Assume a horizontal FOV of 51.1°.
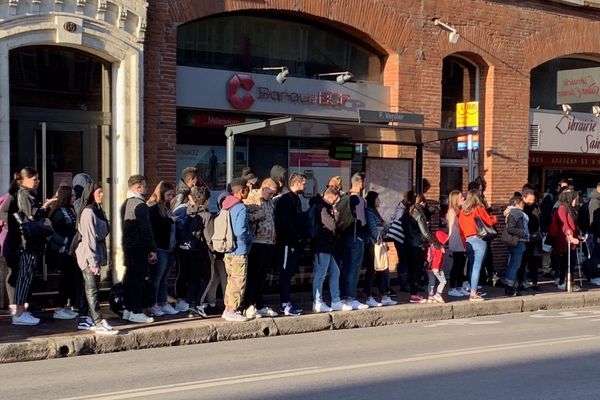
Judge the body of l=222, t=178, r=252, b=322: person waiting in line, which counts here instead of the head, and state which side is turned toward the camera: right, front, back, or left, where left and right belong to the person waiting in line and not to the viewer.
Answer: right

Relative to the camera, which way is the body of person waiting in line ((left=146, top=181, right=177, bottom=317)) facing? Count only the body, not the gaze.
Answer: to the viewer's right

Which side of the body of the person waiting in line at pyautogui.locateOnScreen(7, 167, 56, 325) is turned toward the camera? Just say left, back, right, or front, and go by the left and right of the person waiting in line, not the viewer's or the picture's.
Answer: right

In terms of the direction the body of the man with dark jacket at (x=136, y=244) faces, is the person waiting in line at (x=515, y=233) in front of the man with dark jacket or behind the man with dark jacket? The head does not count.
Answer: in front

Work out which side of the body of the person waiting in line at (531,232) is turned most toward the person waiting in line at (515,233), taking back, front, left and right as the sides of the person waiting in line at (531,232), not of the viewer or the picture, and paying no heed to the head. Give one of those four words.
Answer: front

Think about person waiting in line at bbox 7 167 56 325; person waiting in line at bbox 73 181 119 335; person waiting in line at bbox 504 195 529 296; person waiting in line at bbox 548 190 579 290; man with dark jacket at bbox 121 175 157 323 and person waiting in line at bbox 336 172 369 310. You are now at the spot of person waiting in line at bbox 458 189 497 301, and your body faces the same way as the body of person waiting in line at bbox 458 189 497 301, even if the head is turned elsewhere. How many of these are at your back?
4

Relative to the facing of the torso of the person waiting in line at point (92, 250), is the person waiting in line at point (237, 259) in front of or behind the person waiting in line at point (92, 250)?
in front
